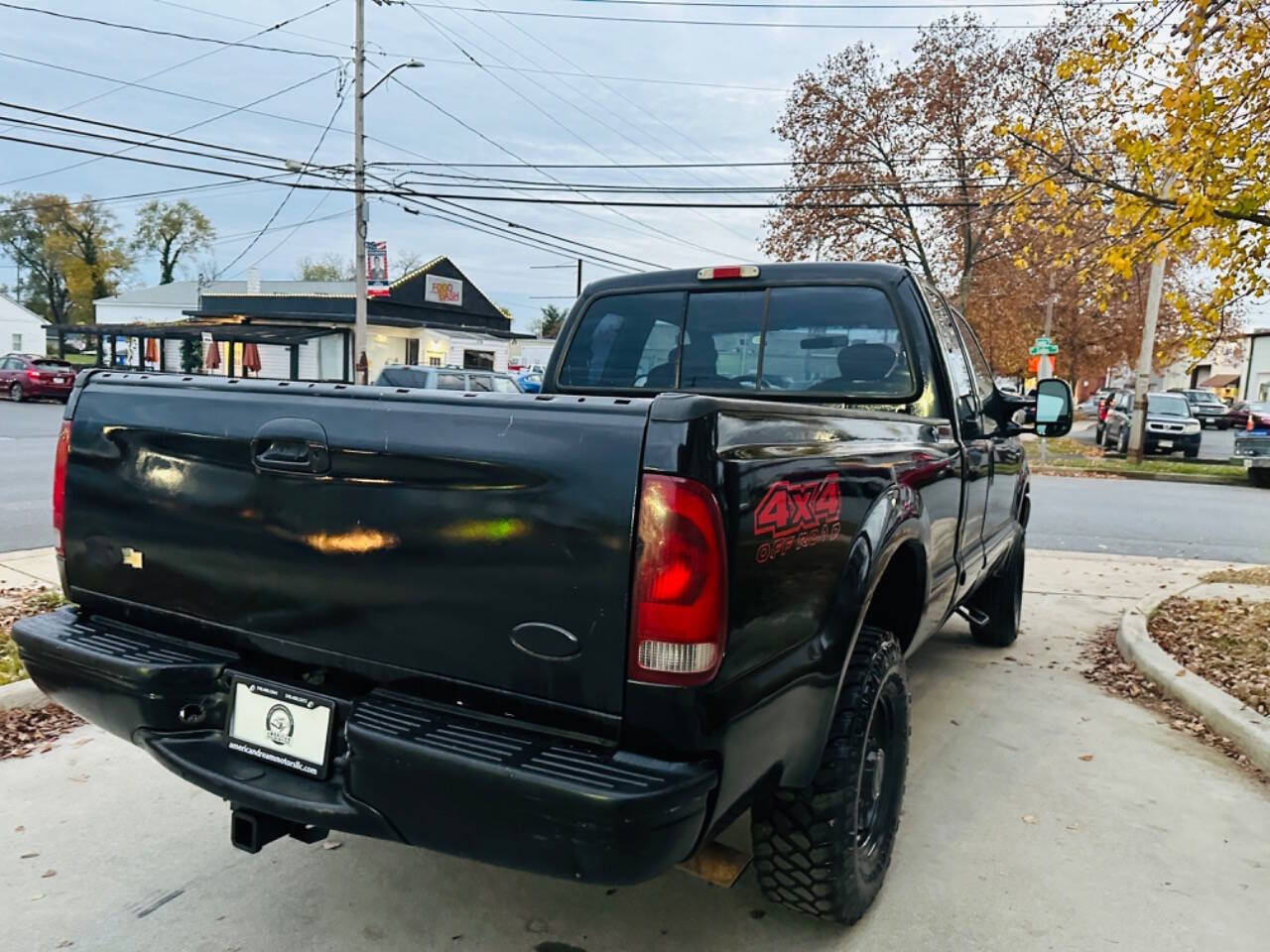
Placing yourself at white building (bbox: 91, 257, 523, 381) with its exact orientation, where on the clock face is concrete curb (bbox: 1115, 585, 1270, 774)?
The concrete curb is roughly at 12 o'clock from the white building.

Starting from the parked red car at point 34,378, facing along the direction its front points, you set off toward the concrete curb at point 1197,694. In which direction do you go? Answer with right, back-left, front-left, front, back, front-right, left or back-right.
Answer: back-left

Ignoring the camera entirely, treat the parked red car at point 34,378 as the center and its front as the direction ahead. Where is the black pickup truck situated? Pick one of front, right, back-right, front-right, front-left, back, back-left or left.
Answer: back-left

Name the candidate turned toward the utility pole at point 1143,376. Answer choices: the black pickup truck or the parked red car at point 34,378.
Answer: the black pickup truck

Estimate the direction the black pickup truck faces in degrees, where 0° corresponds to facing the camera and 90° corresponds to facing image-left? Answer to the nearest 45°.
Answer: approximately 225°

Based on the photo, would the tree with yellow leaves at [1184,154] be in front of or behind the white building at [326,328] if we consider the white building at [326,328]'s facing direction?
in front

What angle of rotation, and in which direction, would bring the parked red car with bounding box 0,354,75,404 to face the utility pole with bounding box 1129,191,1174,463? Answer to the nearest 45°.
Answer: approximately 180°

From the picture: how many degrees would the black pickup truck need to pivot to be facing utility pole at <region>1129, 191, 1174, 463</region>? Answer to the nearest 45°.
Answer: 0° — it already faces it

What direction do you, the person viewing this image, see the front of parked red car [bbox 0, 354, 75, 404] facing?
facing away from the viewer and to the left of the viewer

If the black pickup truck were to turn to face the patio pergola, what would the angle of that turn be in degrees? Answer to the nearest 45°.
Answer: approximately 45° to its left

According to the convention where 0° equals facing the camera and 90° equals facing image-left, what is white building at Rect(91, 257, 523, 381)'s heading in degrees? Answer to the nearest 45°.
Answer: approximately 0°

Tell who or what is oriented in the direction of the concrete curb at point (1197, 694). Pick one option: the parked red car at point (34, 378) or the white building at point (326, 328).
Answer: the white building
